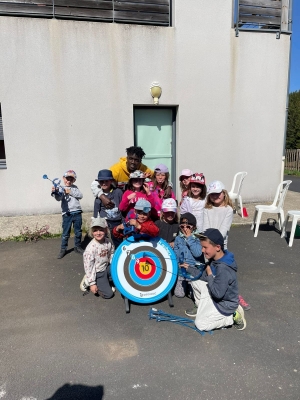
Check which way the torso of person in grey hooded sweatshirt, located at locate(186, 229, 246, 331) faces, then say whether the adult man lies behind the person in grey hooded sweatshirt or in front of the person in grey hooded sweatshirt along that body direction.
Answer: in front

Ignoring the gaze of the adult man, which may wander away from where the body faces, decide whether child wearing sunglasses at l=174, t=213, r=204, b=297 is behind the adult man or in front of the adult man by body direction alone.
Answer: in front

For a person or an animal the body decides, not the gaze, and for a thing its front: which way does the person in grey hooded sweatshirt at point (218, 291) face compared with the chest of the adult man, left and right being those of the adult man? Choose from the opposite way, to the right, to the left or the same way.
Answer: to the right

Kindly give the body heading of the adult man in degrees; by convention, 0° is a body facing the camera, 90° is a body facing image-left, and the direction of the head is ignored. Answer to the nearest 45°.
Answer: approximately 0°

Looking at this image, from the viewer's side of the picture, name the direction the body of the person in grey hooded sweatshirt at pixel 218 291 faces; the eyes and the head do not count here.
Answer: to the viewer's left

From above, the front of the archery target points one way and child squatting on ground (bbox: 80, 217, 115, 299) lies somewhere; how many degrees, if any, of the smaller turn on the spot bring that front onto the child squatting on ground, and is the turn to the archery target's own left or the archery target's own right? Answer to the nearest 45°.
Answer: approximately 135° to the archery target's own right

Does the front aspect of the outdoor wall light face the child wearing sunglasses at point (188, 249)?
yes

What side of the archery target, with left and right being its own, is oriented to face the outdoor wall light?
back

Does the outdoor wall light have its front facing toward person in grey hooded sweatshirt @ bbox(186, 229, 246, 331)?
yes

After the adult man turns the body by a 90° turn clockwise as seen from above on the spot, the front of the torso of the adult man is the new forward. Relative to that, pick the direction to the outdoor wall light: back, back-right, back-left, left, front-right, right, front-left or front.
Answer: right

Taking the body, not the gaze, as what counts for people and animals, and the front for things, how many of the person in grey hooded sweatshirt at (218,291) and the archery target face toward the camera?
1

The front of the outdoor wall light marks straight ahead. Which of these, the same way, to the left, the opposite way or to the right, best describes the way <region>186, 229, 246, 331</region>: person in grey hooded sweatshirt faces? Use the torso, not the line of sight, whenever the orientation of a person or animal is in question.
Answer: to the right

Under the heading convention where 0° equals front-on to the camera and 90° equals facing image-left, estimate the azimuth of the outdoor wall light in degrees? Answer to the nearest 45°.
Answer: approximately 0°

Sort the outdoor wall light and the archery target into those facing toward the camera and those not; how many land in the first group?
2

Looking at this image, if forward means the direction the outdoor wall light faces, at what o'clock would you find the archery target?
The archery target is roughly at 12 o'clock from the outdoor wall light.
